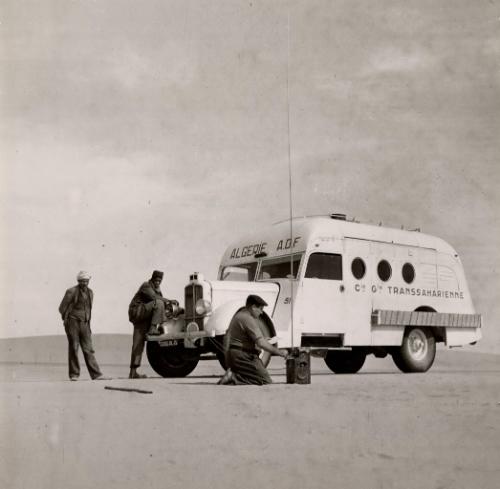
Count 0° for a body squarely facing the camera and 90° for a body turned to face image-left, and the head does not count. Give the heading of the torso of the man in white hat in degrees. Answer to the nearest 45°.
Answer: approximately 315°

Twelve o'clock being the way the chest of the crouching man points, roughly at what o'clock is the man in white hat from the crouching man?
The man in white hat is roughly at 7 o'clock from the crouching man.

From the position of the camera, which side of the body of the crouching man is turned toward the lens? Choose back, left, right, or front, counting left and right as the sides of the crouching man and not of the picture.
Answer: right

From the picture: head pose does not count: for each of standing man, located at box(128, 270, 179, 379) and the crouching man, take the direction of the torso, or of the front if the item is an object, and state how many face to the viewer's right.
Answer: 2

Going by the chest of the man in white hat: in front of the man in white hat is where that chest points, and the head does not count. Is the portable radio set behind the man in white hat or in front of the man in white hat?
in front

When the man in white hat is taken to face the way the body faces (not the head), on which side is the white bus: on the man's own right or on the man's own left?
on the man's own left

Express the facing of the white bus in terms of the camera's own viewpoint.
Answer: facing the viewer and to the left of the viewer

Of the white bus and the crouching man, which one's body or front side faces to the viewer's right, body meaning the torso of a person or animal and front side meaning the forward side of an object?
the crouching man

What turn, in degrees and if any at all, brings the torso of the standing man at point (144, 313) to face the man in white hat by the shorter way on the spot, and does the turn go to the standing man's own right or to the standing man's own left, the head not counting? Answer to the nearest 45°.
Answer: approximately 180°

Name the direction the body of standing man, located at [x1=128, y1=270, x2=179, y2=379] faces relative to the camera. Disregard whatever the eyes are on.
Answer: to the viewer's right
